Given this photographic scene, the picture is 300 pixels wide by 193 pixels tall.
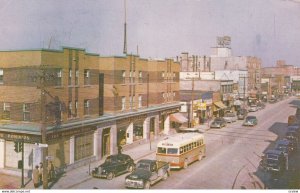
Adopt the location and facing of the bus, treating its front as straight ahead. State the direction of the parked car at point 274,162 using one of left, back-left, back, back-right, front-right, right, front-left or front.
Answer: back-left

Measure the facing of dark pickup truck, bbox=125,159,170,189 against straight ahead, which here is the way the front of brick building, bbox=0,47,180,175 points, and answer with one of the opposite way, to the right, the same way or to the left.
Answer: to the right

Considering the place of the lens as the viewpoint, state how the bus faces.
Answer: facing the viewer and to the left of the viewer

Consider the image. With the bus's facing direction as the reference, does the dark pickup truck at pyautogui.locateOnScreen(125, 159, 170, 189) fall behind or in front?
in front

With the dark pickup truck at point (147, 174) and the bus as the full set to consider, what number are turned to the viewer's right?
0

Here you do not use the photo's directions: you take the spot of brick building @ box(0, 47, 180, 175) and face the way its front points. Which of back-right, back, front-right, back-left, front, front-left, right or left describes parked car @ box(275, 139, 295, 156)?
front-left

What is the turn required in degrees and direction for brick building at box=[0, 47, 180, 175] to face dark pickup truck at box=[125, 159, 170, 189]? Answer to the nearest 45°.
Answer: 0° — it already faces it

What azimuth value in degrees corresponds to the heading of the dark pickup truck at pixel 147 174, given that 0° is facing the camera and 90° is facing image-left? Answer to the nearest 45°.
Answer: approximately 45°

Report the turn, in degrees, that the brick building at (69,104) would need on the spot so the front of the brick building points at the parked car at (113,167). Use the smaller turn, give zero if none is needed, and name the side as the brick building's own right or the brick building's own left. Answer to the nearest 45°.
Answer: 0° — it already faces it

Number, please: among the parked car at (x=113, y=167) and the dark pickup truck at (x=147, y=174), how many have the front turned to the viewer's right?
0

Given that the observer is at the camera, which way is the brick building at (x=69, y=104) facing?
facing the viewer and to the right of the viewer

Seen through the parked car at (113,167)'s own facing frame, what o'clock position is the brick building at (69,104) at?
The brick building is roughly at 3 o'clock from the parked car.

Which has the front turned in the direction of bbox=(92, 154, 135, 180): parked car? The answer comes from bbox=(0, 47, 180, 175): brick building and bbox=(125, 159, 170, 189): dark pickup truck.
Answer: the brick building

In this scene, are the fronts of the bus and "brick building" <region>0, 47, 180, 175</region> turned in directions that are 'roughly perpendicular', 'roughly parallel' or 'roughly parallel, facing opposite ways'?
roughly perpendicular

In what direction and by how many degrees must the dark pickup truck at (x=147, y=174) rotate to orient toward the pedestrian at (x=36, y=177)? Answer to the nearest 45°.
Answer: approximately 45° to its right
